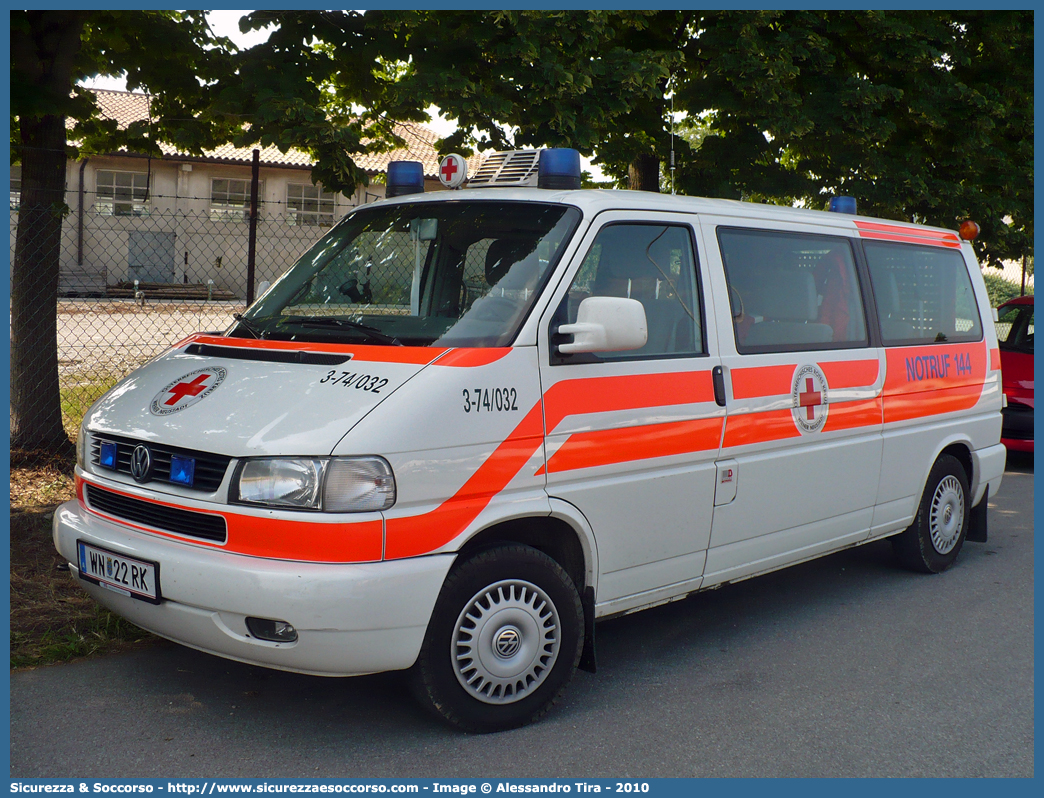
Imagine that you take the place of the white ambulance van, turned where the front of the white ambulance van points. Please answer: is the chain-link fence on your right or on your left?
on your right

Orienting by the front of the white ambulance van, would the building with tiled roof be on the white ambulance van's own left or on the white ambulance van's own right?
on the white ambulance van's own right

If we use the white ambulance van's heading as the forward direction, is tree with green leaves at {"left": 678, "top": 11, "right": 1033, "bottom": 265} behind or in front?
behind

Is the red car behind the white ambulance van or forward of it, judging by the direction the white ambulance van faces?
behind

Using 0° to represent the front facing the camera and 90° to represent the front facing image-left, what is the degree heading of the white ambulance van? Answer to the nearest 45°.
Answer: approximately 45°
